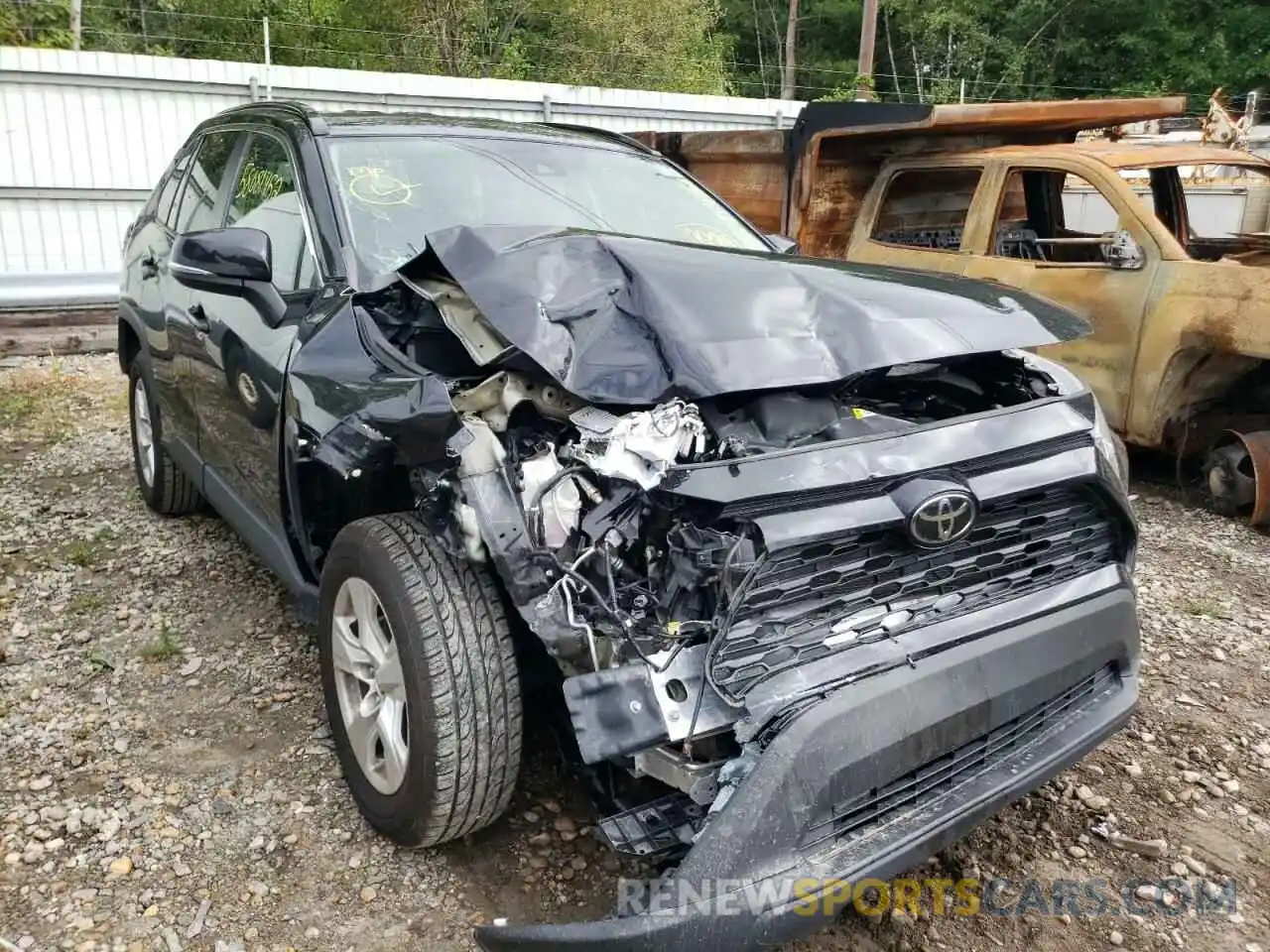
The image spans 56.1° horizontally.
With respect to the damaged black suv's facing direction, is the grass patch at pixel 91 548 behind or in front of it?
behind

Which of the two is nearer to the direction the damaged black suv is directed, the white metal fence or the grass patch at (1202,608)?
the grass patch

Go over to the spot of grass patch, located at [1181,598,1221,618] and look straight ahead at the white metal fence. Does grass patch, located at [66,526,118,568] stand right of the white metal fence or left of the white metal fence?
left

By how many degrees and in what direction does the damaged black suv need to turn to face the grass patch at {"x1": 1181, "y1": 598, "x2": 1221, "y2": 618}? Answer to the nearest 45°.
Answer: approximately 90° to its left

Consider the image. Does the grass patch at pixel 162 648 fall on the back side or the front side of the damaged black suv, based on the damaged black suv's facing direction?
on the back side

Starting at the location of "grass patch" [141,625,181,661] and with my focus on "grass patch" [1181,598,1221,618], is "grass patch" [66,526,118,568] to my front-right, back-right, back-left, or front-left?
back-left

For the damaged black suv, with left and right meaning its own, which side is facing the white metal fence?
back

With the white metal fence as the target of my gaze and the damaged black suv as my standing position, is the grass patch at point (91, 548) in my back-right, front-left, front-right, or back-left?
front-left

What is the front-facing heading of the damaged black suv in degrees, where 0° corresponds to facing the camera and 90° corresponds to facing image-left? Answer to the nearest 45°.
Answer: approximately 315°
